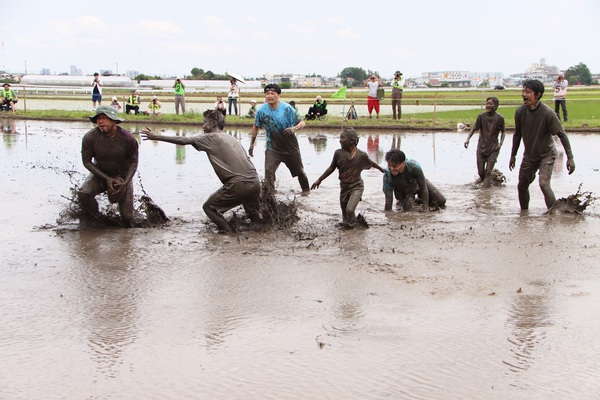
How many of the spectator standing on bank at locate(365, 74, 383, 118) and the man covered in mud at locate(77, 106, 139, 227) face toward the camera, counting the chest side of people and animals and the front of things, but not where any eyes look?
2

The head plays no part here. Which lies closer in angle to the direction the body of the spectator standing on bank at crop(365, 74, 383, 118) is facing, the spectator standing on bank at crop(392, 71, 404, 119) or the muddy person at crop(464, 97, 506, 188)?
the muddy person

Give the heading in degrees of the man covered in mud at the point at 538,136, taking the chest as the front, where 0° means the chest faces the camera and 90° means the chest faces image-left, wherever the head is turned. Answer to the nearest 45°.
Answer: approximately 45°

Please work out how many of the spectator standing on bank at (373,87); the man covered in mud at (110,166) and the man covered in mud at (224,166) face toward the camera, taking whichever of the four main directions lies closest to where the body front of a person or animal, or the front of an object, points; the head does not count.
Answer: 2

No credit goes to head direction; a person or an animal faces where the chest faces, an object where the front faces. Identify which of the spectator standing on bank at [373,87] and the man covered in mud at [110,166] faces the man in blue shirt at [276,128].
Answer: the spectator standing on bank

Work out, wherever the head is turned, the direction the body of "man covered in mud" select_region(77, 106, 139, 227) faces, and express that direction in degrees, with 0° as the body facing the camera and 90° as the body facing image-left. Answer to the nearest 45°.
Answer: approximately 0°

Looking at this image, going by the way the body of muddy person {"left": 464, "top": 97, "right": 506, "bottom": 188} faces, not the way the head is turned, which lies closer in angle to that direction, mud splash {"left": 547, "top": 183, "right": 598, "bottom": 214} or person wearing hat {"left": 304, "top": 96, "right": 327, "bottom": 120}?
the mud splash
